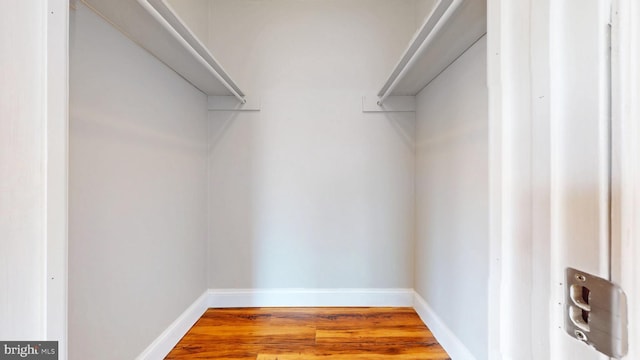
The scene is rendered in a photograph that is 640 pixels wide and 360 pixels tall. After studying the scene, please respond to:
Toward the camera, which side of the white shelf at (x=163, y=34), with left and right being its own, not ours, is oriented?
right

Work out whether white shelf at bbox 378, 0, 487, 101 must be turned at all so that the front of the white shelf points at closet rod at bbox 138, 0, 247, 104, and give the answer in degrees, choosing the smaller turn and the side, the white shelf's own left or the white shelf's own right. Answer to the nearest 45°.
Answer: approximately 45° to the white shelf's own left

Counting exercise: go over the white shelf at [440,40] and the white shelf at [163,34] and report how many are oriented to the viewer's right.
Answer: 1

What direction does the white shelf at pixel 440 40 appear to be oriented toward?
to the viewer's left
